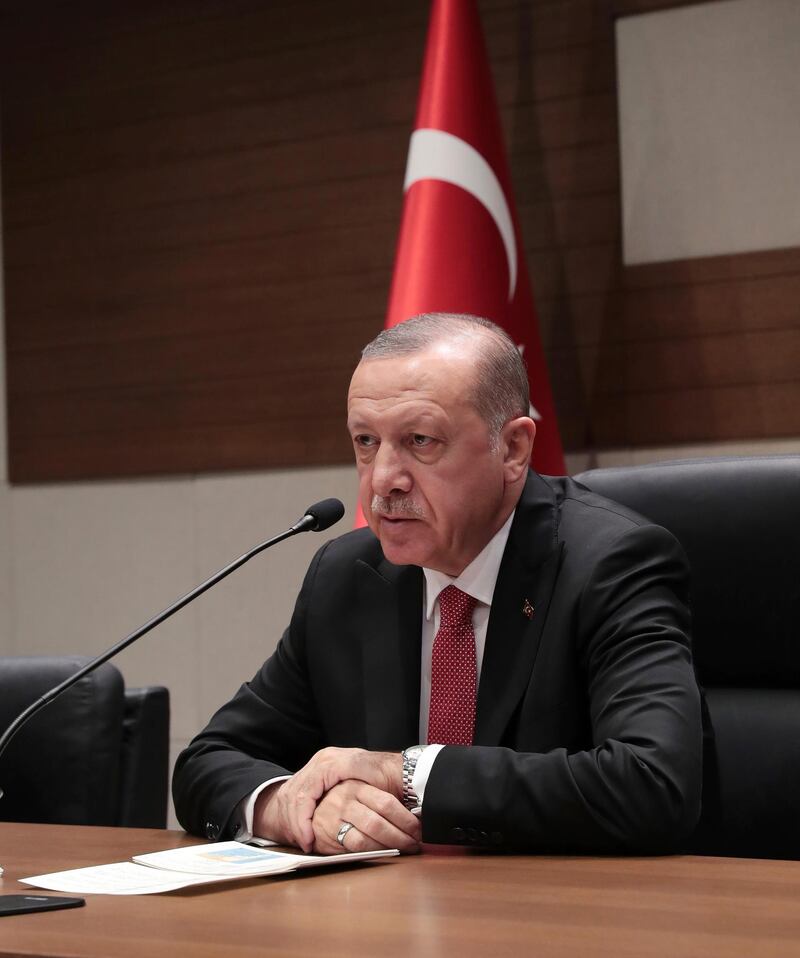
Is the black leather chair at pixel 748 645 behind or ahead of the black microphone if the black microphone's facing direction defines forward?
ahead

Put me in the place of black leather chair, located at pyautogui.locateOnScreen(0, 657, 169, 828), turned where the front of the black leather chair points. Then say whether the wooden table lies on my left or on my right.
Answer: on my left

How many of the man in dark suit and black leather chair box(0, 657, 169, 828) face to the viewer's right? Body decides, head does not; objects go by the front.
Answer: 0

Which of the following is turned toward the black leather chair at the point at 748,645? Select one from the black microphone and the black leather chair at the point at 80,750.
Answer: the black microphone

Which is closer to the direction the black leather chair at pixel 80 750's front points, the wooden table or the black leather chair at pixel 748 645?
the wooden table

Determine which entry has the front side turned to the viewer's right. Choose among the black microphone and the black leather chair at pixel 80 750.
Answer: the black microphone

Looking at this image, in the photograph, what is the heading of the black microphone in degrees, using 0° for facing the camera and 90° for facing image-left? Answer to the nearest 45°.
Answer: approximately 270°

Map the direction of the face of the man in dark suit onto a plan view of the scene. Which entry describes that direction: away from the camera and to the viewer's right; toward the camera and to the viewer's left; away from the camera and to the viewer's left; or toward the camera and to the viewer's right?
toward the camera and to the viewer's left
